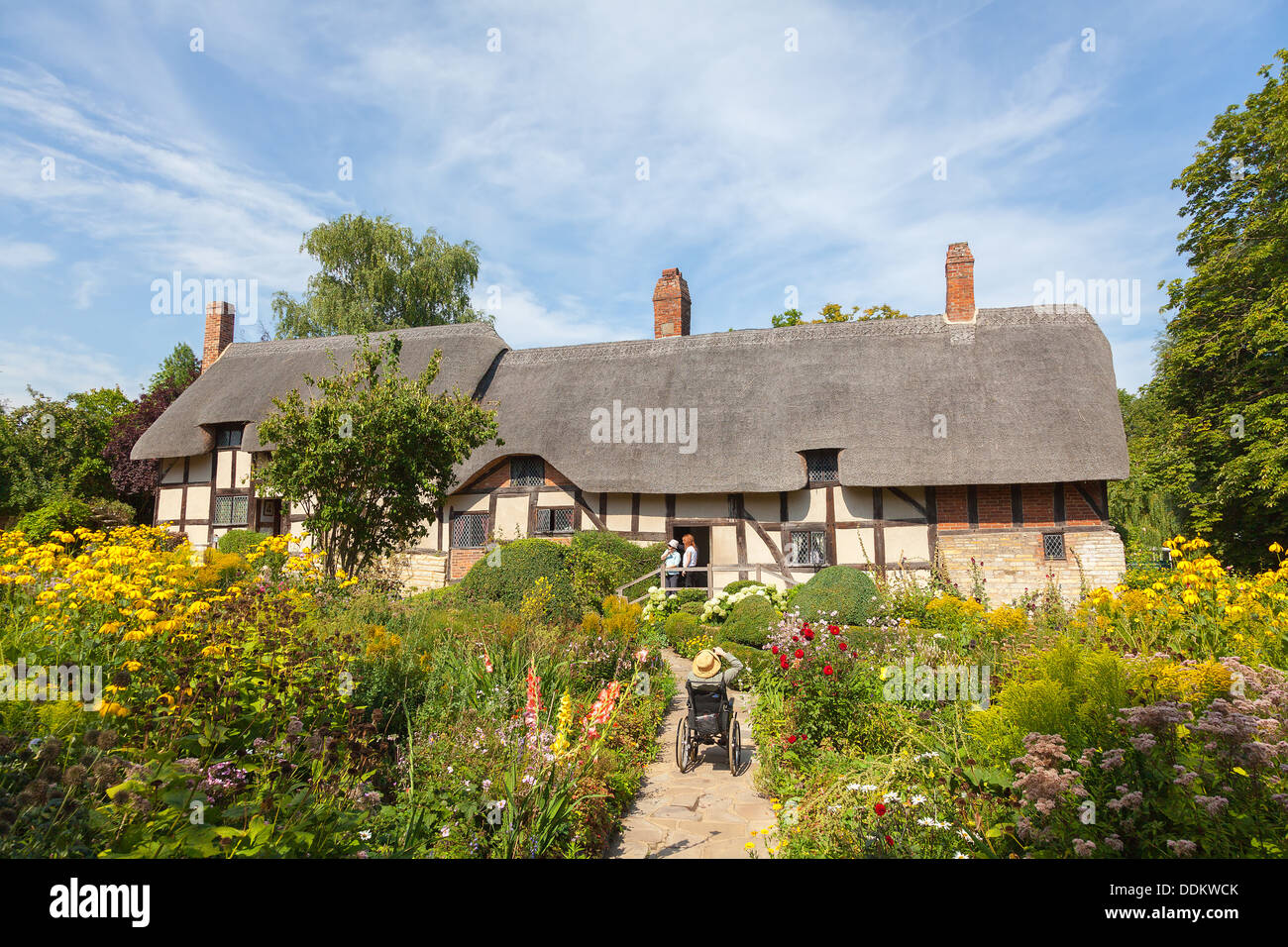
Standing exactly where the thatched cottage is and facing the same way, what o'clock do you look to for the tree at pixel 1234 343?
The tree is roughly at 9 o'clock from the thatched cottage.

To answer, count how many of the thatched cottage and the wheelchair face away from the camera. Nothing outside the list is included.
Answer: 1

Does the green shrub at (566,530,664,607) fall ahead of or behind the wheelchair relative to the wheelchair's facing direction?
ahead

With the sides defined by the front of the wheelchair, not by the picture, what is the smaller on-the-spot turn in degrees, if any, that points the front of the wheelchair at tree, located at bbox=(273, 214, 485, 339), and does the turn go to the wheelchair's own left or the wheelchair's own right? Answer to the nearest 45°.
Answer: approximately 45° to the wheelchair's own left

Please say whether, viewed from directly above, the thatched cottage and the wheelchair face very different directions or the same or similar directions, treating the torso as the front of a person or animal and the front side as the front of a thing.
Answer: very different directions

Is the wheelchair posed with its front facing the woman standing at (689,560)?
yes

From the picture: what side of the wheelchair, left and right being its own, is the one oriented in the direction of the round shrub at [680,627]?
front

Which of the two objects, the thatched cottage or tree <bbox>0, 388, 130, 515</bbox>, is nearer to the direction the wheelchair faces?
the thatched cottage

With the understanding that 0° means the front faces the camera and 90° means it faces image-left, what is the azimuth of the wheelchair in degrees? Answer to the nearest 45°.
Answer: approximately 180°

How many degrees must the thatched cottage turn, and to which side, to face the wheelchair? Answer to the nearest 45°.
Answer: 0° — it already faces it

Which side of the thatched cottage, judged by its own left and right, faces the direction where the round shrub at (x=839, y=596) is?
front

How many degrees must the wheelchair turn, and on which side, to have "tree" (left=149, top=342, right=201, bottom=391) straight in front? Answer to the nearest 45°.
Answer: approximately 45° to its left

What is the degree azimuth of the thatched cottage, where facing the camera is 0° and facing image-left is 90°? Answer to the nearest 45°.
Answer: approximately 0°

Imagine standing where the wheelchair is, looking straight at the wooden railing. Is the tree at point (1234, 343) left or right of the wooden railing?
right
